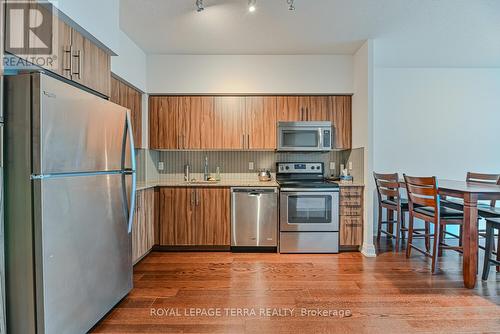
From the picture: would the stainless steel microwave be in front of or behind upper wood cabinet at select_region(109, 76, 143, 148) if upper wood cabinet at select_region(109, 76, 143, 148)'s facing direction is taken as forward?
in front

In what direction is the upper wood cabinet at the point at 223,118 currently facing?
toward the camera

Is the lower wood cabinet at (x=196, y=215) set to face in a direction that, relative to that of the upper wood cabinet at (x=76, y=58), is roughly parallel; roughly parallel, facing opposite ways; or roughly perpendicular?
roughly perpendicular

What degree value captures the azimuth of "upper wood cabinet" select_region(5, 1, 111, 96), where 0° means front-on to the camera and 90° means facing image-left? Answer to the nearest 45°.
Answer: approximately 315°

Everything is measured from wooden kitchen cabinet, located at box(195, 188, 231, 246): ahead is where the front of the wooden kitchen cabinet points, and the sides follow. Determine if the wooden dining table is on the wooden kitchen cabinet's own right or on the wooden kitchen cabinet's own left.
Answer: on the wooden kitchen cabinet's own left

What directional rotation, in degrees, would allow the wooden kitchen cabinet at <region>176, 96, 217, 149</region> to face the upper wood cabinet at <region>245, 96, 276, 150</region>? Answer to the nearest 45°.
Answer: approximately 90° to its left

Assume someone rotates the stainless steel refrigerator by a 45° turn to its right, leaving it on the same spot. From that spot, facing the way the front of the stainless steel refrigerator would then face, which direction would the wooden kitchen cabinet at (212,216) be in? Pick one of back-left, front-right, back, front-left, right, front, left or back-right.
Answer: back-left

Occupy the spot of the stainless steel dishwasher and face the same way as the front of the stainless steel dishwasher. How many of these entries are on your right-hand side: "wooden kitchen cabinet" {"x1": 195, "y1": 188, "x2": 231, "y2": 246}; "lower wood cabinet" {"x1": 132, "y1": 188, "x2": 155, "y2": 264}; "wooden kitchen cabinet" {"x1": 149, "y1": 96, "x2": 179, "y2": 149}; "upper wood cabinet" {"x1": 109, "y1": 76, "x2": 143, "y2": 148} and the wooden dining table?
4

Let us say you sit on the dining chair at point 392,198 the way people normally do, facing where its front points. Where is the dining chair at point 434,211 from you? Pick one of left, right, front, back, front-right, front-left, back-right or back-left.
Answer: right

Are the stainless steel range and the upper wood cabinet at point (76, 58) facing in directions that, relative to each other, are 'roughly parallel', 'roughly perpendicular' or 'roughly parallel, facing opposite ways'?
roughly perpendicular

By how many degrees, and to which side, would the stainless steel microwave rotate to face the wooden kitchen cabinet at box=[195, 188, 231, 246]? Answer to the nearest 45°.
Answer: approximately 90° to its right

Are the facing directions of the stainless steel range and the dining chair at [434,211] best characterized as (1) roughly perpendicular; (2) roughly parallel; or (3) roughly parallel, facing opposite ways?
roughly perpendicular

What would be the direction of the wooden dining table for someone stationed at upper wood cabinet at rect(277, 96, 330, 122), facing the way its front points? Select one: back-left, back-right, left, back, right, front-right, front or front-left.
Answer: front-left

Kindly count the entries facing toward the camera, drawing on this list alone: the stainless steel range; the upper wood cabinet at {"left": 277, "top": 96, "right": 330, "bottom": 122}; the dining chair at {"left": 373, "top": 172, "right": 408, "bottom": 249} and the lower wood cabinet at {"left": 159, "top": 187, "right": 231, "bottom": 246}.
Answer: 3

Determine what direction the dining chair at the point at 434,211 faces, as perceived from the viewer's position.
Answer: facing away from the viewer and to the right of the viewer

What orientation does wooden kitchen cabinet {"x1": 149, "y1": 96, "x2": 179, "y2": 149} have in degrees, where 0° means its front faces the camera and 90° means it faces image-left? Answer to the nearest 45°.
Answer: approximately 0°

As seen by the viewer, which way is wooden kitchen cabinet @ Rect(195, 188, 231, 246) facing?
toward the camera
